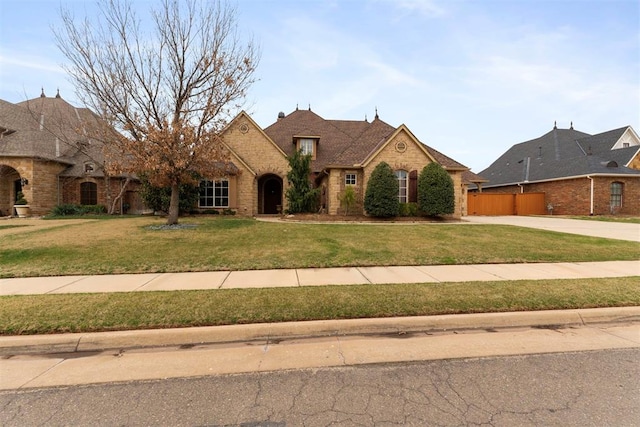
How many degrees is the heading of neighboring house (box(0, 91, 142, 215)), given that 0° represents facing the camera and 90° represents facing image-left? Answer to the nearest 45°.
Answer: approximately 0°

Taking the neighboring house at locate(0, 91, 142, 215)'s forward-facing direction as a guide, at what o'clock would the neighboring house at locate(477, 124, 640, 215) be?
the neighboring house at locate(477, 124, 640, 215) is roughly at 10 o'clock from the neighboring house at locate(0, 91, 142, 215).

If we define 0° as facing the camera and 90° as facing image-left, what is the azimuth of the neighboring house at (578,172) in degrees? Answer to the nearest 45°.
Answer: approximately 315°

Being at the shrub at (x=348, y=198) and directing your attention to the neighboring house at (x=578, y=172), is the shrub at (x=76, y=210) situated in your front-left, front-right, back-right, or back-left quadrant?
back-left

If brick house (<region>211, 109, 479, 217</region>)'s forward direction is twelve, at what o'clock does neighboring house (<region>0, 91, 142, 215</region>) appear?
The neighboring house is roughly at 3 o'clock from the brick house.

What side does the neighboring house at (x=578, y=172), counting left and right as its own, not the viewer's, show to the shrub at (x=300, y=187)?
right

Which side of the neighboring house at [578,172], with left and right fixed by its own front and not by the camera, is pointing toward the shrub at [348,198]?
right

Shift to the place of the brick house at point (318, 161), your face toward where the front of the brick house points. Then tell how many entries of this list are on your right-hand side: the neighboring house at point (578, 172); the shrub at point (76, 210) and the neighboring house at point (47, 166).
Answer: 2

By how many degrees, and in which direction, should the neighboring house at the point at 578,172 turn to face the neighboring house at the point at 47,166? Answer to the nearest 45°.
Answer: approximately 90° to its right

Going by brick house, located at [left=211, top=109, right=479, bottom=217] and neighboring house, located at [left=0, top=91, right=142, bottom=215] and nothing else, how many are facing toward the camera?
2

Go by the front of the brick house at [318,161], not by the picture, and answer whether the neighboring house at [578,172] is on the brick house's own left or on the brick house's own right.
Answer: on the brick house's own left

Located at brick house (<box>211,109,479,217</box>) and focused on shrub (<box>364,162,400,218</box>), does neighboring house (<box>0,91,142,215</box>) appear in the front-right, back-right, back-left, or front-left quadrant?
back-right

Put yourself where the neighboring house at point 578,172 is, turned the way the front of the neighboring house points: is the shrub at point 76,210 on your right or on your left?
on your right

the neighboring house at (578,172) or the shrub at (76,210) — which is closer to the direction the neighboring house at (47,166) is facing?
the shrub
